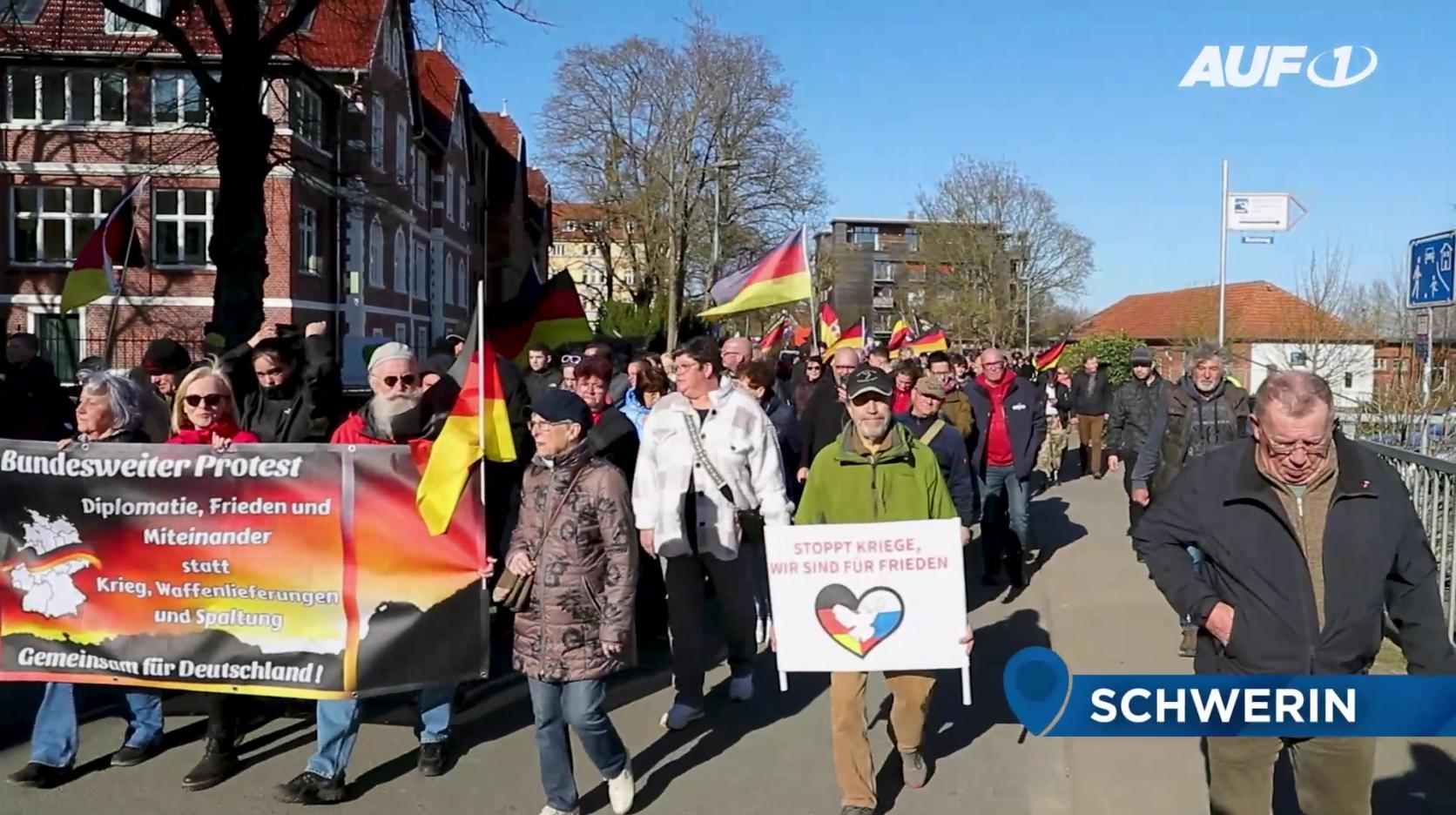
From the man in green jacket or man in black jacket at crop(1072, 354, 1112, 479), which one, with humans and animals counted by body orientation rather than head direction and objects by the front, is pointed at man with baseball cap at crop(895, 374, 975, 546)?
the man in black jacket

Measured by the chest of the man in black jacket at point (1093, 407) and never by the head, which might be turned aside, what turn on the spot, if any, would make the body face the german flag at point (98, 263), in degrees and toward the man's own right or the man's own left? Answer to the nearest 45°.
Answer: approximately 45° to the man's own right

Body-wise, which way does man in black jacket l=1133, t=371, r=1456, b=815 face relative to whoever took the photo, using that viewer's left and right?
facing the viewer

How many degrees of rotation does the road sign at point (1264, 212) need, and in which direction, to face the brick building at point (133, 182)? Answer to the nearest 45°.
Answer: approximately 90° to its right

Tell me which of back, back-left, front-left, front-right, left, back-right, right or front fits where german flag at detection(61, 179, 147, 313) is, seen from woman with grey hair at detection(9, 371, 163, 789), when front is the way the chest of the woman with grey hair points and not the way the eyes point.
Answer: back-right

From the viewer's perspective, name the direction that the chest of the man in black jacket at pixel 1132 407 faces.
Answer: toward the camera

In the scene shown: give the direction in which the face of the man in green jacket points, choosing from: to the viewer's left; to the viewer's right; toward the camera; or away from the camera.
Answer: toward the camera

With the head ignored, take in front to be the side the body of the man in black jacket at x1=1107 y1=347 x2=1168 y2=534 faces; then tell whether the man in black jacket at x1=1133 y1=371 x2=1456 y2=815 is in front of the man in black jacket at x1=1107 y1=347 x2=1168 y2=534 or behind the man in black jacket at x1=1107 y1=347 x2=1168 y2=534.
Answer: in front

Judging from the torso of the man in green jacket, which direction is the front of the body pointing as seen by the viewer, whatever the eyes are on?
toward the camera

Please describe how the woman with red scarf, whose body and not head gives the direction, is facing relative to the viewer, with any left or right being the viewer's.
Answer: facing the viewer and to the left of the viewer

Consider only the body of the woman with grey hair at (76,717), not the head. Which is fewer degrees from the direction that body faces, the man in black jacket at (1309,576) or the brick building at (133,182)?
the man in black jacket

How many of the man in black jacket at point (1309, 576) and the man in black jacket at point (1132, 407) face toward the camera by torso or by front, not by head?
2

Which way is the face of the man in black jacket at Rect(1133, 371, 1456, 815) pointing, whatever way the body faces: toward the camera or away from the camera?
toward the camera

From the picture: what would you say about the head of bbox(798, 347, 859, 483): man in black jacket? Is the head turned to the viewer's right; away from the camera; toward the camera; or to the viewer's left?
toward the camera

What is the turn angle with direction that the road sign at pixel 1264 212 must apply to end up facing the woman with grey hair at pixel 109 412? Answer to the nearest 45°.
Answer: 0° — it already faces them
